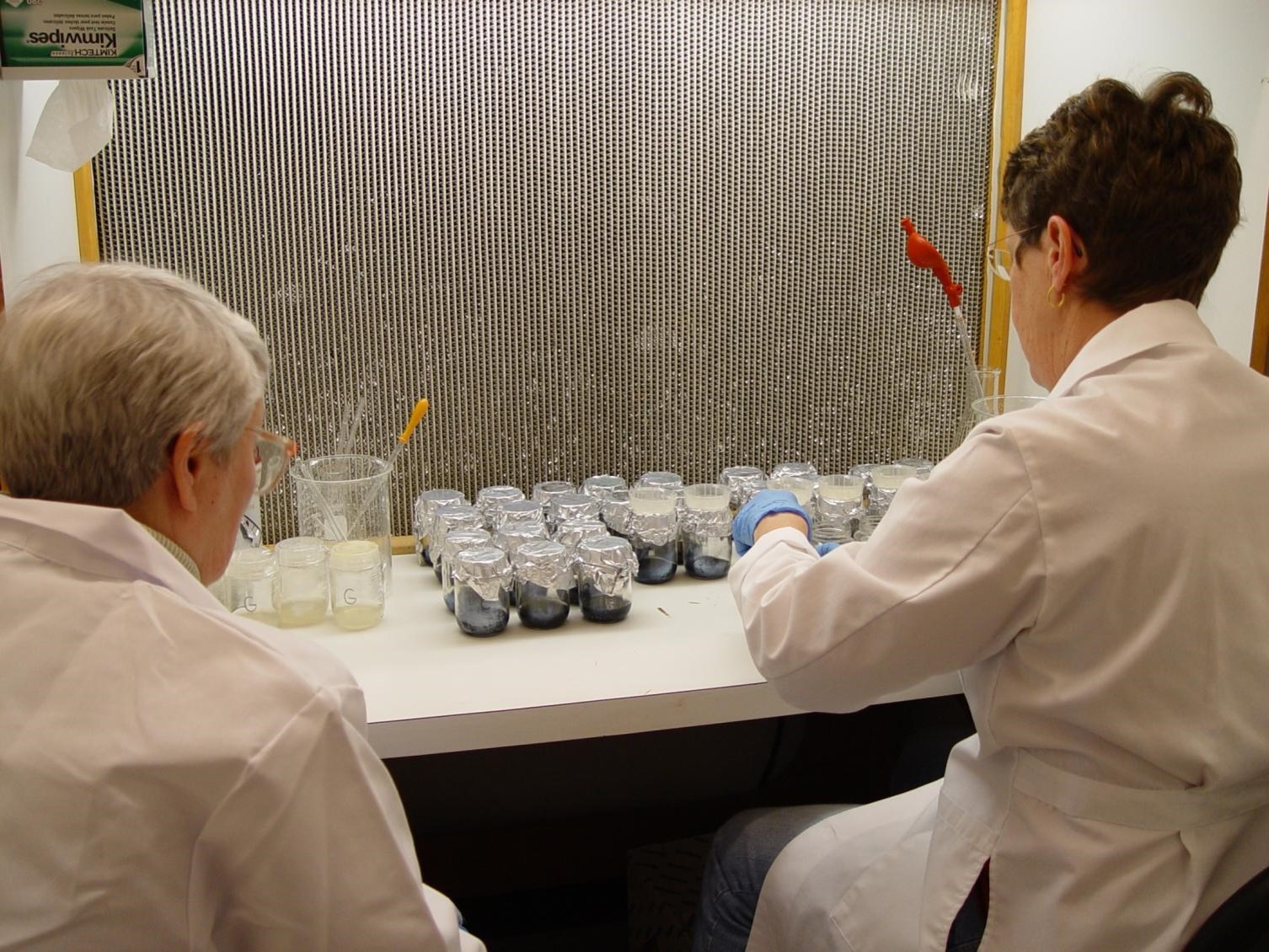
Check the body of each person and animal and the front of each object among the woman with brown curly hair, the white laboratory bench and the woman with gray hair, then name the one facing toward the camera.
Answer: the white laboratory bench

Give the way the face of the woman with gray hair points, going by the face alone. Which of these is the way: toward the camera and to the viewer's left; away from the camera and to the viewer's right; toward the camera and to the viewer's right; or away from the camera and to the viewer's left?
away from the camera and to the viewer's right

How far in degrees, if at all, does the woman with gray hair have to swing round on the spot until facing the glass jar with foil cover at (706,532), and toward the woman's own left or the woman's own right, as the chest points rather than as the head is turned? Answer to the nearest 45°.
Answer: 0° — they already face it

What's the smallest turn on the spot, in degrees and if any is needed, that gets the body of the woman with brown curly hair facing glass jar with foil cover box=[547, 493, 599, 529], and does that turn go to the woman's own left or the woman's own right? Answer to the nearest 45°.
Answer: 0° — they already face it

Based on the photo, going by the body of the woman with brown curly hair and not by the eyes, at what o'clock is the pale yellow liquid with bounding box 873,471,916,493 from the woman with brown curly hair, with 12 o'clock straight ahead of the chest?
The pale yellow liquid is roughly at 1 o'clock from the woman with brown curly hair.

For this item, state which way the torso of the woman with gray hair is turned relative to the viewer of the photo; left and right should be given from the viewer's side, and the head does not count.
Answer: facing away from the viewer and to the right of the viewer

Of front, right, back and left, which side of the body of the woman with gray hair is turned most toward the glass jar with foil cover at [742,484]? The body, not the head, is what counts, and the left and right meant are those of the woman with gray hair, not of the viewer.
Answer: front

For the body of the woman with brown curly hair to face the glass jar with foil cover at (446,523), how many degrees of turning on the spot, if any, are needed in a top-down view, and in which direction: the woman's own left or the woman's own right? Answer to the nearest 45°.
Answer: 0° — they already face it

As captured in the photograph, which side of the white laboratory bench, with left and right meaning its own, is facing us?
front

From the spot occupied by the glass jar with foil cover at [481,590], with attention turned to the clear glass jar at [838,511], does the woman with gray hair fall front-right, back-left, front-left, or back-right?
back-right

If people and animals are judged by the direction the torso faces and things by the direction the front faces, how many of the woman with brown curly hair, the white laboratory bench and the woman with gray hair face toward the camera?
1

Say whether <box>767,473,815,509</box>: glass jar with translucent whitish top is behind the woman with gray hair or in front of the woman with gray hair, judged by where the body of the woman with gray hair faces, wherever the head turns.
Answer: in front

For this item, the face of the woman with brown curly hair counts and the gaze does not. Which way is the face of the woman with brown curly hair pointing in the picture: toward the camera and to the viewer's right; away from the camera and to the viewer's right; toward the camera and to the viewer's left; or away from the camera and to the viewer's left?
away from the camera and to the viewer's left
